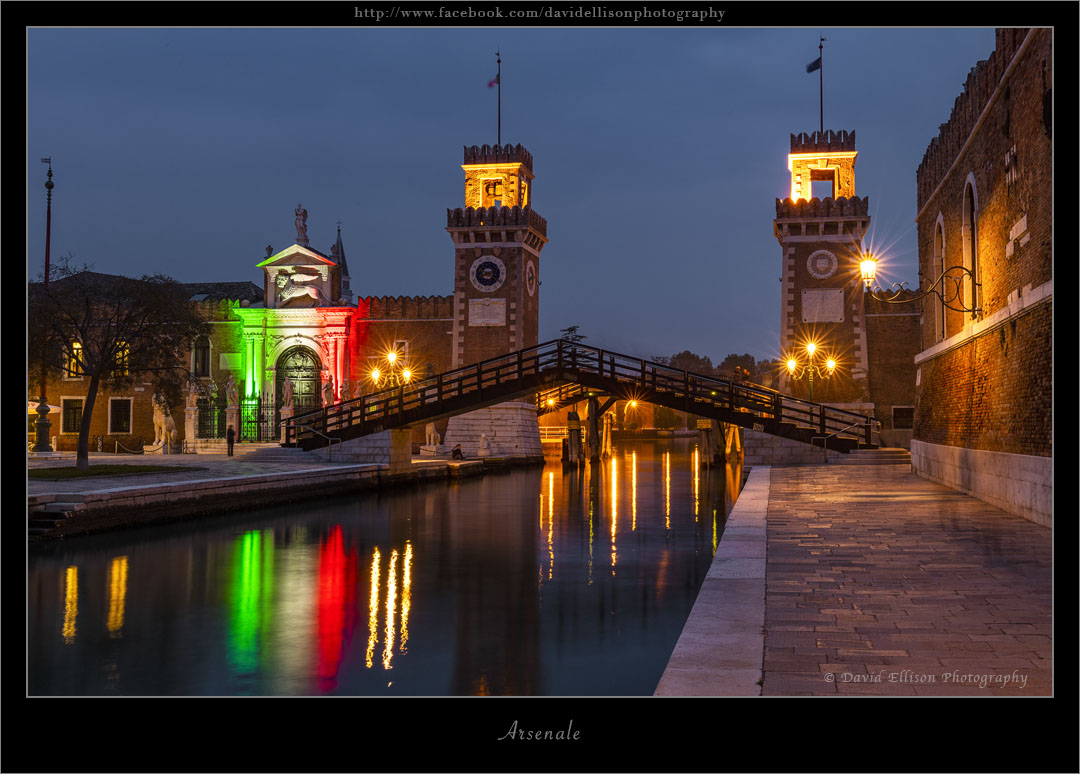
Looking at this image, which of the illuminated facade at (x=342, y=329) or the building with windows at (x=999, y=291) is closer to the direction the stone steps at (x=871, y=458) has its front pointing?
the building with windows

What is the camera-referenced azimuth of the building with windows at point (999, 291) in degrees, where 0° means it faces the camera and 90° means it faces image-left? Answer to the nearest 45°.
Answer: approximately 90°

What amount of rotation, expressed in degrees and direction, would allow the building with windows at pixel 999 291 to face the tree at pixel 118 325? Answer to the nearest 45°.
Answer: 0° — it already faces it

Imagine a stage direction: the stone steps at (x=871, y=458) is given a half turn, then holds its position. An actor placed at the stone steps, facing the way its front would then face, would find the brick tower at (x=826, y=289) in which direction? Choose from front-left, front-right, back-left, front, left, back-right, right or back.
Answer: front
